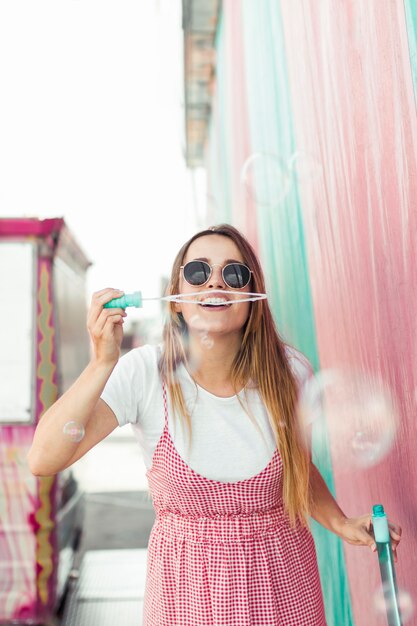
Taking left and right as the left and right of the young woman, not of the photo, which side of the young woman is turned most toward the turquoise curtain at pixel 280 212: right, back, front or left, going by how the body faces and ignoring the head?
back

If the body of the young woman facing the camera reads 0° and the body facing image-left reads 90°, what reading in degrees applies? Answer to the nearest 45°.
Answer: approximately 0°

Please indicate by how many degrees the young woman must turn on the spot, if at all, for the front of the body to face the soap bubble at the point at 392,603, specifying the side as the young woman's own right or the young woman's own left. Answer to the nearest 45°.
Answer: approximately 90° to the young woman's own left

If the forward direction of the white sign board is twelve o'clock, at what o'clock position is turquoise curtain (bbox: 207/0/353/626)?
The turquoise curtain is roughly at 10 o'clock from the white sign board.
